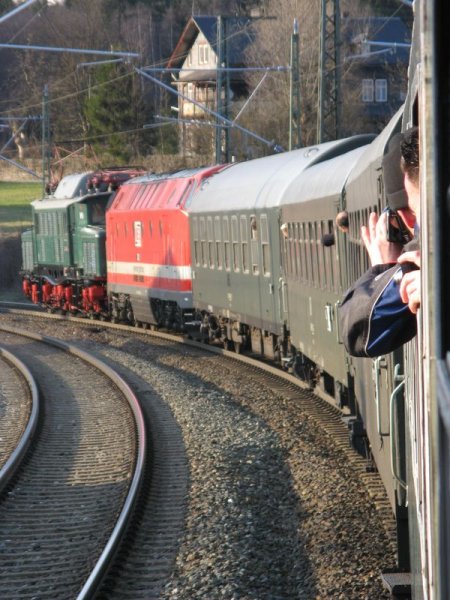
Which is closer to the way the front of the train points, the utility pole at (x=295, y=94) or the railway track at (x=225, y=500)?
the utility pole

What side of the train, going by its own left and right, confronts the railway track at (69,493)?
left

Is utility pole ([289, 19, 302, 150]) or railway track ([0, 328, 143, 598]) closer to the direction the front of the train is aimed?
the utility pole

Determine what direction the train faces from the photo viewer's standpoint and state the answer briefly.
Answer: facing away from the viewer and to the left of the viewer

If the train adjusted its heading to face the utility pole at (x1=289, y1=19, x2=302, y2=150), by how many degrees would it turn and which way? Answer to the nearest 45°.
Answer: approximately 45° to its right
